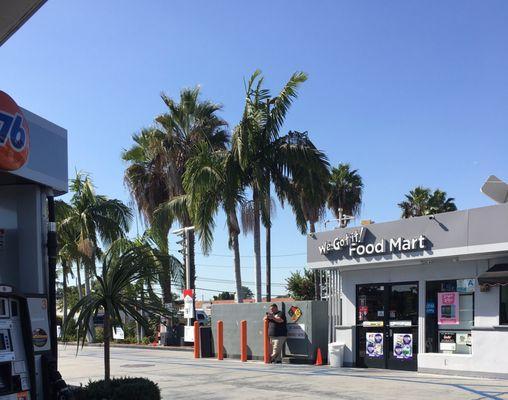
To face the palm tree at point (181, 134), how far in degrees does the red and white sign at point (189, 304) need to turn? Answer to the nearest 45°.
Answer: approximately 180°

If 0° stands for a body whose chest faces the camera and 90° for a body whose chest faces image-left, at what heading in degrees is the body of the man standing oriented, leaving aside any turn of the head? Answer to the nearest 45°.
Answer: approximately 45°

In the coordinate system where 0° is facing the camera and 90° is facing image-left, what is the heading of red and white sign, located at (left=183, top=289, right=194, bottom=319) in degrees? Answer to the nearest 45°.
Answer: approximately 0°
